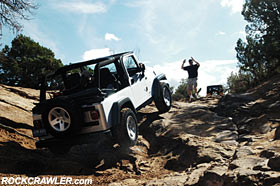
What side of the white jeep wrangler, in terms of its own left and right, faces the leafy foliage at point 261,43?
front

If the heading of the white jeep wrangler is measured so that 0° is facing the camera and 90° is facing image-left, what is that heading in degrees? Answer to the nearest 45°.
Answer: approximately 225°

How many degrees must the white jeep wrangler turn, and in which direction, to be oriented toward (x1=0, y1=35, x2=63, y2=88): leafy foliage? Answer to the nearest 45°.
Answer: approximately 45° to its left

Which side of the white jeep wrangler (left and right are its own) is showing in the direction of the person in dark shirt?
front
